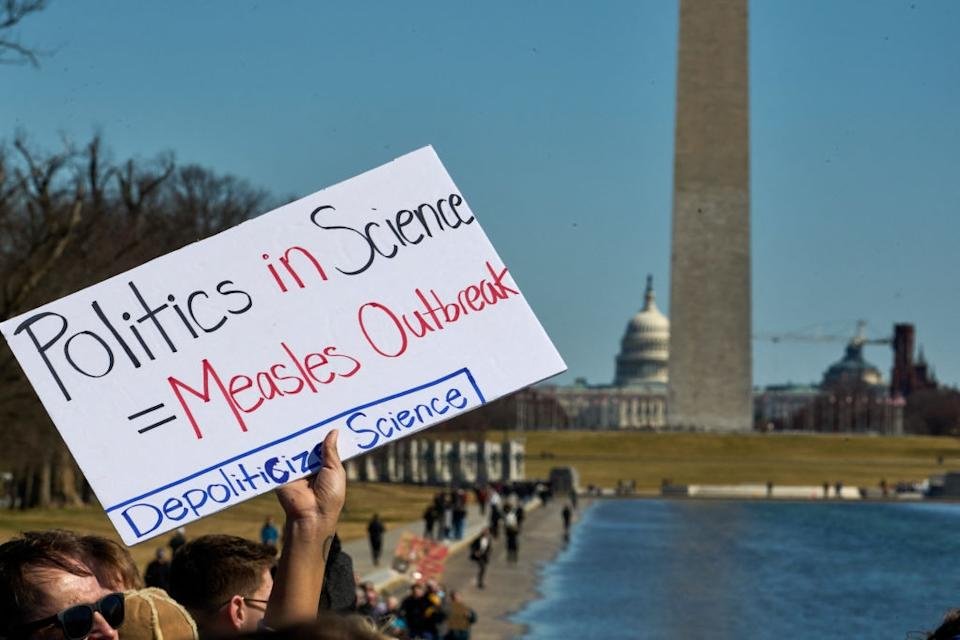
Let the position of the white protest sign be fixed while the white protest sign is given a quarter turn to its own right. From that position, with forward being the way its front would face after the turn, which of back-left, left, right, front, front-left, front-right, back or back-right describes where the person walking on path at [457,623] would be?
right

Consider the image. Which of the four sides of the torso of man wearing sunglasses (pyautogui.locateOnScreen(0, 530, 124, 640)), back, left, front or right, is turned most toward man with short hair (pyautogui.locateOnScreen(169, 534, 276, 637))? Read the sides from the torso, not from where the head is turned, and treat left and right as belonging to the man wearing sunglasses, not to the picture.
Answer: left

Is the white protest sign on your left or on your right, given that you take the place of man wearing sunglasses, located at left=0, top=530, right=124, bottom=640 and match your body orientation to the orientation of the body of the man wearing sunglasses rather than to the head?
on your left

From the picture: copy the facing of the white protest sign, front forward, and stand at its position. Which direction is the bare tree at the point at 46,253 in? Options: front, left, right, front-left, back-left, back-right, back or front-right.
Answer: back

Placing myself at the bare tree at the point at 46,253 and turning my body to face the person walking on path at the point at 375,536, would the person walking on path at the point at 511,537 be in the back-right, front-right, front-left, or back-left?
front-left

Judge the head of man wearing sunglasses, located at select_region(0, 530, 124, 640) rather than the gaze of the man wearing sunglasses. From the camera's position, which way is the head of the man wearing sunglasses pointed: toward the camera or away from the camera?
toward the camera

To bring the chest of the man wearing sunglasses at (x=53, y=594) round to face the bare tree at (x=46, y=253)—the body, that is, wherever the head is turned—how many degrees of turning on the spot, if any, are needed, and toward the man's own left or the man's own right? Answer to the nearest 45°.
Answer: approximately 135° to the man's own left

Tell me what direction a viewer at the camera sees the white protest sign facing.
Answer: facing the viewer

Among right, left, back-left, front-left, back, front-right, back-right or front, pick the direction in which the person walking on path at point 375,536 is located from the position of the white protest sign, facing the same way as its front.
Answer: back

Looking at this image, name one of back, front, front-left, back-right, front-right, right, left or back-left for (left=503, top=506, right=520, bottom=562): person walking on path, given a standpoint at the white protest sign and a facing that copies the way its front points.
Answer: back

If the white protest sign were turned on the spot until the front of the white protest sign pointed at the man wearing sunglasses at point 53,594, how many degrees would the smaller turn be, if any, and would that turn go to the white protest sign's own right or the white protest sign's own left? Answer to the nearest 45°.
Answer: approximately 45° to the white protest sign's own right

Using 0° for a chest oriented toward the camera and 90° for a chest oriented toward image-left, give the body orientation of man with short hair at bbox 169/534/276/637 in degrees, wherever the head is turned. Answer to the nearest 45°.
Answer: approximately 225°

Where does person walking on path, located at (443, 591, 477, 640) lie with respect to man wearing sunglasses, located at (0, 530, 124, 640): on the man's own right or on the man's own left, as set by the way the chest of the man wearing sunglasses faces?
on the man's own left
